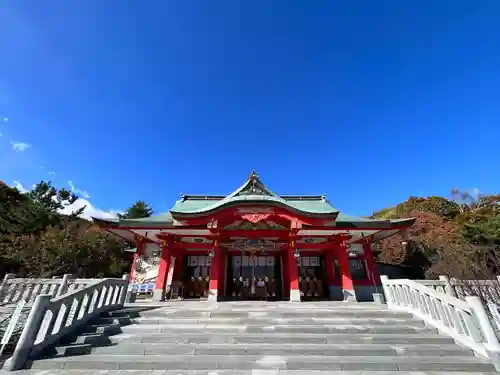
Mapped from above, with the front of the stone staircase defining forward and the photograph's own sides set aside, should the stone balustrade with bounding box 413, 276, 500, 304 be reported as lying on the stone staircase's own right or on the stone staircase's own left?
on the stone staircase's own left

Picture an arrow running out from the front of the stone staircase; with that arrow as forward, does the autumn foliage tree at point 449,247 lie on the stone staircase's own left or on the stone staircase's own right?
on the stone staircase's own left

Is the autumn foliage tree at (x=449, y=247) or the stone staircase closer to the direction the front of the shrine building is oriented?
the stone staircase

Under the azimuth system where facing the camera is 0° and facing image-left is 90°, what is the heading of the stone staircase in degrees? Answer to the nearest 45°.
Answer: approximately 0°

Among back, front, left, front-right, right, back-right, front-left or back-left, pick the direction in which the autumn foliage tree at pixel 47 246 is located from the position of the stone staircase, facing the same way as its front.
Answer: back-right

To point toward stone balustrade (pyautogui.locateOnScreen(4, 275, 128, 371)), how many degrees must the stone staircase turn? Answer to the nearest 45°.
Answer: approximately 90° to its right

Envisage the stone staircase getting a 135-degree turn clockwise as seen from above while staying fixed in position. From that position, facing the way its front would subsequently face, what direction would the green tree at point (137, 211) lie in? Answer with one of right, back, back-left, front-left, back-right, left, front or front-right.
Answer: front

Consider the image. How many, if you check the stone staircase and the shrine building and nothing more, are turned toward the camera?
2

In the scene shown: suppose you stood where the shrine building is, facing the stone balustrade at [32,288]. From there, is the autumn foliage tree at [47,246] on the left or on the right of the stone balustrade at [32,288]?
right

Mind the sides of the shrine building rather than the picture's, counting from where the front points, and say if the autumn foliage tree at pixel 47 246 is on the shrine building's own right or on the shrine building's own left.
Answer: on the shrine building's own right

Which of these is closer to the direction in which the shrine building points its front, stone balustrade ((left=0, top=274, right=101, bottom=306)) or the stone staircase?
the stone staircase

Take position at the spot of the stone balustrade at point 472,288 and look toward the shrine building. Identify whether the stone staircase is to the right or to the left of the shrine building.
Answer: left
